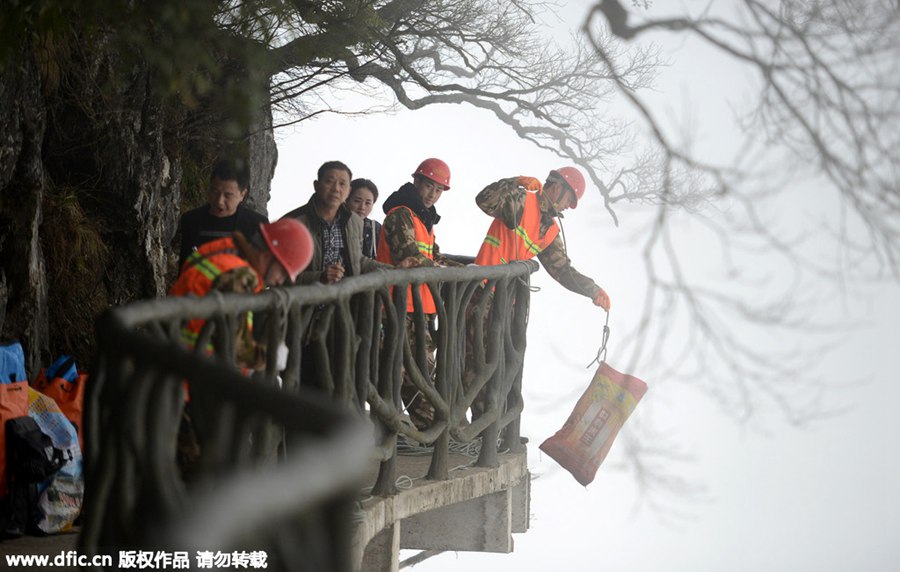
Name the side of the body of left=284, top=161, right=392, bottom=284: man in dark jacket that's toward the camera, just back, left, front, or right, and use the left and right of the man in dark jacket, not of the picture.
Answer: front

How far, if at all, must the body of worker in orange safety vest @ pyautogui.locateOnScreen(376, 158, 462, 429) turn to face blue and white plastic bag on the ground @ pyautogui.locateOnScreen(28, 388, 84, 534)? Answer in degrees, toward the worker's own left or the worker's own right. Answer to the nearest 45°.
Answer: approximately 90° to the worker's own right

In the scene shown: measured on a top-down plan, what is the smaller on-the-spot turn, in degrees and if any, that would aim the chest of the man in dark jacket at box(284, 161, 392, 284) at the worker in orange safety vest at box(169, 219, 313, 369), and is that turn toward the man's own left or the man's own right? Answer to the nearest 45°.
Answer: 0° — they already face them

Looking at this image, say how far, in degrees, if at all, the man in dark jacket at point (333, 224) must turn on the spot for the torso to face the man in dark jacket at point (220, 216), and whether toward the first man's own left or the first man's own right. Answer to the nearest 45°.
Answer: approximately 45° to the first man's own right

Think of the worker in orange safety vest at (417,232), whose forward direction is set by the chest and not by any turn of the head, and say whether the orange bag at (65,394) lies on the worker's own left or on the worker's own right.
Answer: on the worker's own right

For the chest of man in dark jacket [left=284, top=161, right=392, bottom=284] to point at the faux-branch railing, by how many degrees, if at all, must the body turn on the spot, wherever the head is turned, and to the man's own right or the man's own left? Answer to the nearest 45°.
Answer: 0° — they already face it

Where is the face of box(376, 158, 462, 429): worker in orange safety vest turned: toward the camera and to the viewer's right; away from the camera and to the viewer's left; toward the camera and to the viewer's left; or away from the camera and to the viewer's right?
toward the camera and to the viewer's right

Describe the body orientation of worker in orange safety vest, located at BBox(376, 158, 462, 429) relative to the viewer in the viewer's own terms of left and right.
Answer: facing the viewer and to the right of the viewer

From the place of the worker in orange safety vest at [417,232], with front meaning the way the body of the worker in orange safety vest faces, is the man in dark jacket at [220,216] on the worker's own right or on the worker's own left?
on the worker's own right

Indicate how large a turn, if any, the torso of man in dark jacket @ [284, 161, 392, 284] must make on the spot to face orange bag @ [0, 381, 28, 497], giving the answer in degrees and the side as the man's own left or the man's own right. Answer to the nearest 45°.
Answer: approximately 90° to the man's own right
